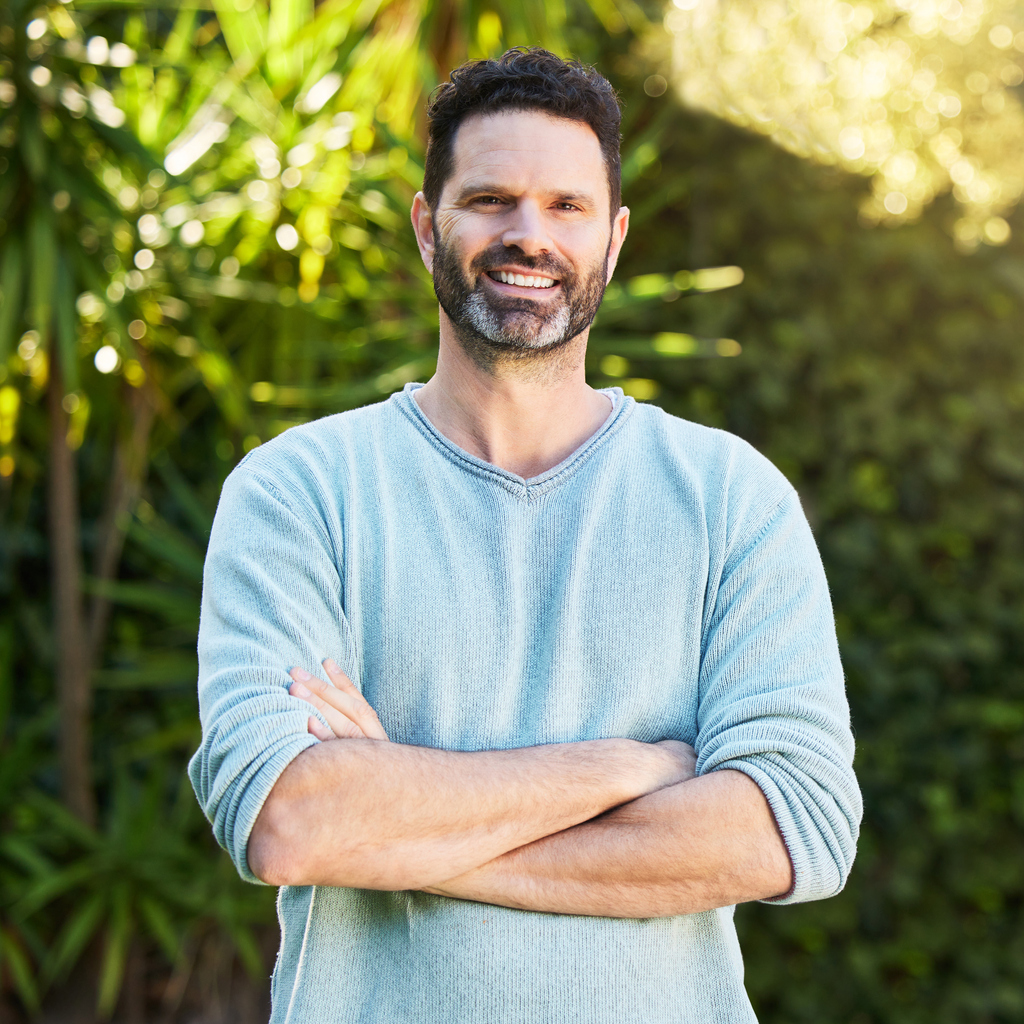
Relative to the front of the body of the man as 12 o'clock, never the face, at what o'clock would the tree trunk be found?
The tree trunk is roughly at 5 o'clock from the man.

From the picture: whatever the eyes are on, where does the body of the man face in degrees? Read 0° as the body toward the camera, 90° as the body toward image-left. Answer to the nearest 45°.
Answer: approximately 0°
